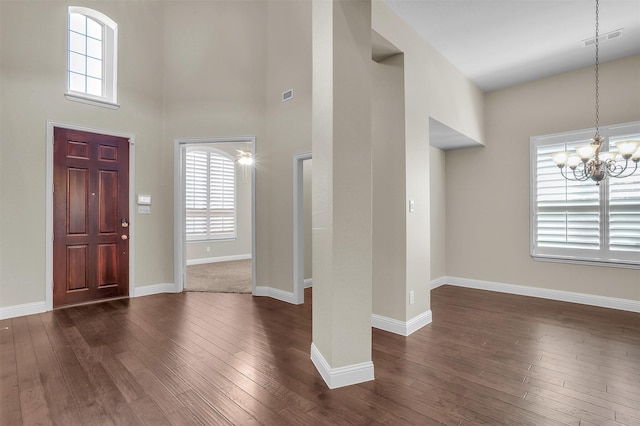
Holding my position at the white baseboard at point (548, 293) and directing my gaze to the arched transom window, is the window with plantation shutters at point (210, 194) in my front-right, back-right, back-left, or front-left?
front-right

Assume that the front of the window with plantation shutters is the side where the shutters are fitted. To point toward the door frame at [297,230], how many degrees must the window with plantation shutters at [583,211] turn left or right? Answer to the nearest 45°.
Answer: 0° — it already faces it

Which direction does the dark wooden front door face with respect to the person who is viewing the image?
facing the viewer and to the right of the viewer

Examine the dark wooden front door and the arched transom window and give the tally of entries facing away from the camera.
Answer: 0

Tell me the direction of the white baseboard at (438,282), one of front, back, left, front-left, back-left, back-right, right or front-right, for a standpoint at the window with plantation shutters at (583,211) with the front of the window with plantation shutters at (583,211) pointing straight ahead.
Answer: front-right

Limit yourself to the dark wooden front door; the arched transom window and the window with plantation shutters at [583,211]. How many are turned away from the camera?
0

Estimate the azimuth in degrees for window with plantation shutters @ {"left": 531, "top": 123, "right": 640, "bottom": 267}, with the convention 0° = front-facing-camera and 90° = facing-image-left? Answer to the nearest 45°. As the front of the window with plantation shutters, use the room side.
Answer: approximately 45°

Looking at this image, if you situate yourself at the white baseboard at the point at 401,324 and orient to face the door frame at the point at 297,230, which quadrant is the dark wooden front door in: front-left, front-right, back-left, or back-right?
front-left

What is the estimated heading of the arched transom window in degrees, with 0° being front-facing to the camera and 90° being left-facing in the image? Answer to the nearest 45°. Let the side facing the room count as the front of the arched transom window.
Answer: approximately 315°

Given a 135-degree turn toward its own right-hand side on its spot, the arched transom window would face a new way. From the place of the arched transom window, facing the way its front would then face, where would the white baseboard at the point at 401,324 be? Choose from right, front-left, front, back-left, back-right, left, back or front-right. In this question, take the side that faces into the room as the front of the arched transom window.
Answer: back-left

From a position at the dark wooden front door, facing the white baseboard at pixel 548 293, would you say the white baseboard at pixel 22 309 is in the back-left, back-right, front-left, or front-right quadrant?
back-right
